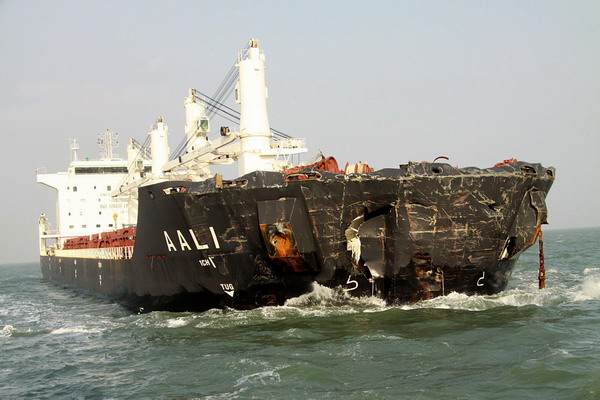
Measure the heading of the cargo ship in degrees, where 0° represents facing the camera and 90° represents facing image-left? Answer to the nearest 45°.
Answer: approximately 315°
